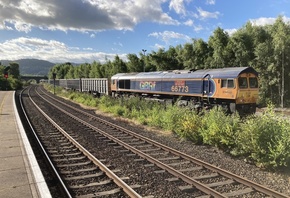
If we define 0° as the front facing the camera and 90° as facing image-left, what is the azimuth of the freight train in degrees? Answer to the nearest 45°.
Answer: approximately 315°

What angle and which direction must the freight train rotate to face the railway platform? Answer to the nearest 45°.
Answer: approximately 90° to its right

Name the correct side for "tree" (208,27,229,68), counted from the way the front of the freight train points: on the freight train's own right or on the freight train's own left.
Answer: on the freight train's own left

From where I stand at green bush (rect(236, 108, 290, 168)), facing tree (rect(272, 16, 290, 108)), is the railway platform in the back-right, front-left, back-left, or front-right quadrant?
back-left

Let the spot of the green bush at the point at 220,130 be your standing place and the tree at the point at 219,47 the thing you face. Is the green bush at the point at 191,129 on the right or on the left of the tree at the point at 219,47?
left

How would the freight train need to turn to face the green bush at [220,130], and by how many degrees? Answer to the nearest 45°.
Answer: approximately 45° to its right

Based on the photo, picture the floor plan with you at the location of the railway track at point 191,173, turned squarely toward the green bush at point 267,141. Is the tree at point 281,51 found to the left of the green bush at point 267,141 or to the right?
left
